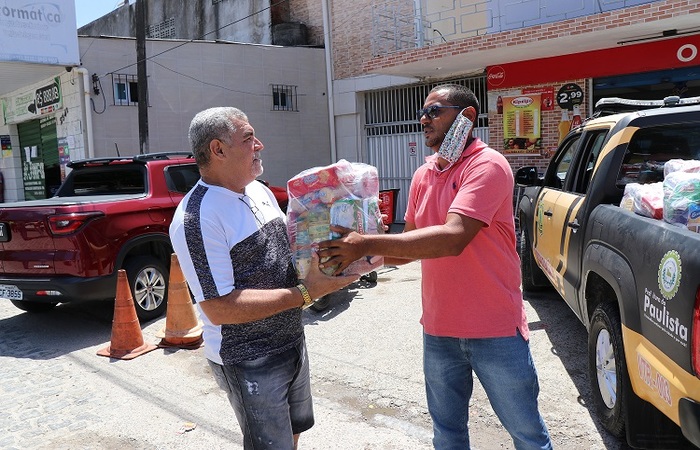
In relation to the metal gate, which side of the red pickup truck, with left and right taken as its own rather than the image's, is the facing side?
front

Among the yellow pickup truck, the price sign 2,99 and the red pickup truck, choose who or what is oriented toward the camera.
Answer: the price sign 2,99

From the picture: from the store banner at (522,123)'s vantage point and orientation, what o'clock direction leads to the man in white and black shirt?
The man in white and black shirt is roughly at 12 o'clock from the store banner.

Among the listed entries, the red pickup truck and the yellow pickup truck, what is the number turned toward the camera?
0

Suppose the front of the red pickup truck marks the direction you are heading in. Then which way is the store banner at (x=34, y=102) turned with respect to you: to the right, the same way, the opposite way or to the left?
the opposite way

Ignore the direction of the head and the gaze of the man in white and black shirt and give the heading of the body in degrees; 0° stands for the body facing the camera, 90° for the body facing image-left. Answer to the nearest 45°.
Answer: approximately 315°

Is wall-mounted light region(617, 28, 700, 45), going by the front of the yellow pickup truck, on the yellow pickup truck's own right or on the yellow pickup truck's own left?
on the yellow pickup truck's own right

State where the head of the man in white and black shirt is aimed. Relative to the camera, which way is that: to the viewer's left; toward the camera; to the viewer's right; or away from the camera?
to the viewer's right

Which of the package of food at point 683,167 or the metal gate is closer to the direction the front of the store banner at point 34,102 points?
the package of food

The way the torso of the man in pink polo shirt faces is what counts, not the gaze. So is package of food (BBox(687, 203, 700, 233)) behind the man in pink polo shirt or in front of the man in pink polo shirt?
behind

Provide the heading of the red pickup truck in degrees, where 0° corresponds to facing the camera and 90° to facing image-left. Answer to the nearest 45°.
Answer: approximately 225°

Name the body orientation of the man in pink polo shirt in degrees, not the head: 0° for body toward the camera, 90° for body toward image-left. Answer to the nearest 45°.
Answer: approximately 45°

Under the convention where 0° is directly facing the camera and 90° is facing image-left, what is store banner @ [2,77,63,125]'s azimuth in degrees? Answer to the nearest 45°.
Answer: approximately 45°

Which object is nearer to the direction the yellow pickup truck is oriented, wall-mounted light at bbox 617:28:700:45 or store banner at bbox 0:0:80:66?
the store banner

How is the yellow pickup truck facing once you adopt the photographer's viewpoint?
facing away from the viewer and to the left of the viewer

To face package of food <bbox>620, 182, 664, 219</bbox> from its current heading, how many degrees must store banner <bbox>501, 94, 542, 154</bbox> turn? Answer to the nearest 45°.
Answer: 0° — it already faces it

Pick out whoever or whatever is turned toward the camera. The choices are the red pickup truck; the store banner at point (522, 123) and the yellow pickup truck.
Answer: the store banner

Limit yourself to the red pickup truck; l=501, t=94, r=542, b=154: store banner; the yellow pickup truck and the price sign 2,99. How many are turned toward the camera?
2
